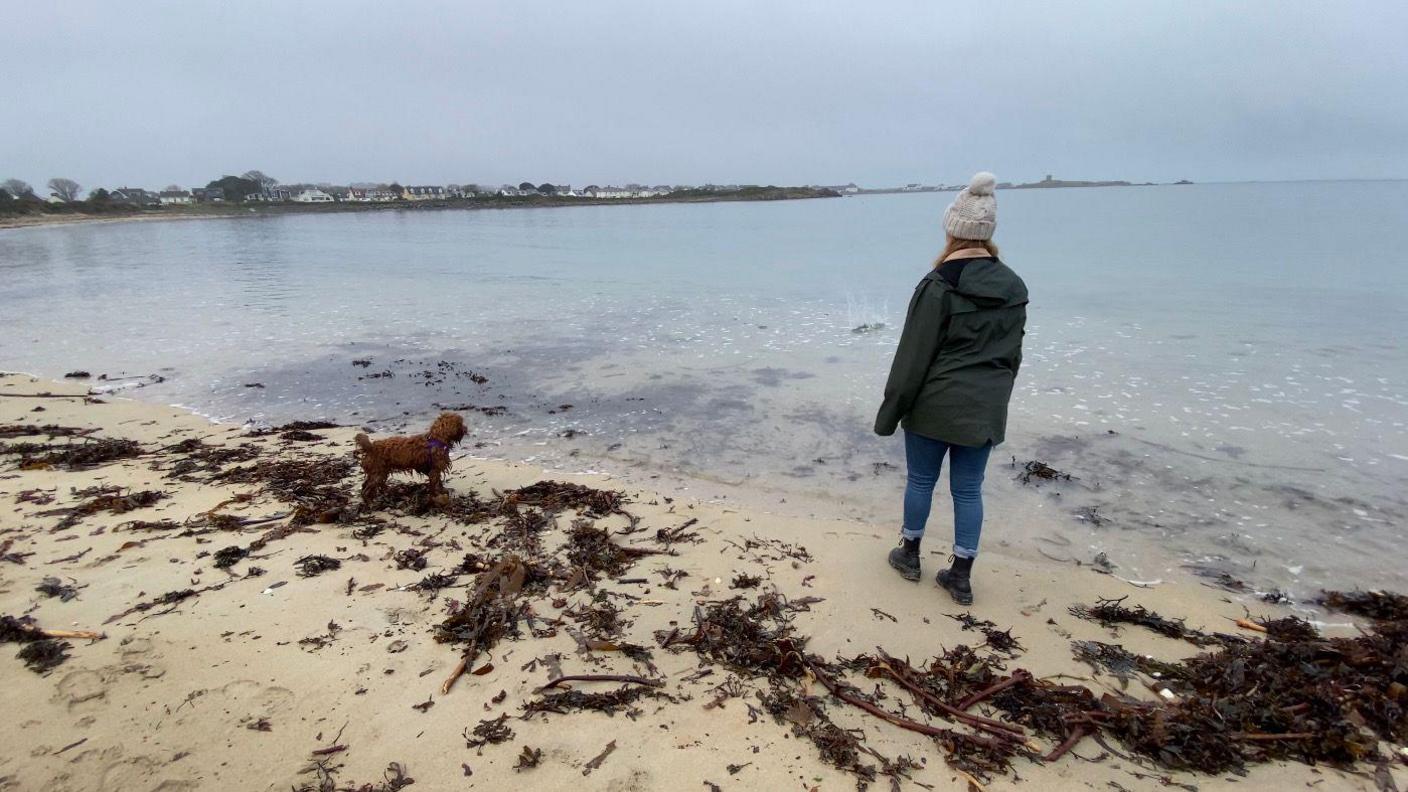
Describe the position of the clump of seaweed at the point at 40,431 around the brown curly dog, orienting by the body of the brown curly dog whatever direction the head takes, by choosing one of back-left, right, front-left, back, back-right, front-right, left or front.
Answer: back-left

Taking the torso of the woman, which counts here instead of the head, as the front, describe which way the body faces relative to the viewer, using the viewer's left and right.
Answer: facing away from the viewer and to the left of the viewer

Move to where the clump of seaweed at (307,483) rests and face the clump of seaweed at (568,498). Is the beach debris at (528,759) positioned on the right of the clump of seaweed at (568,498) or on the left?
right

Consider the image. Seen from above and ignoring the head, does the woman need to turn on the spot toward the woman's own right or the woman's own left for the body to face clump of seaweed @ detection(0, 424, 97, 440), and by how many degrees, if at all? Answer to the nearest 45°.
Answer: approximately 45° to the woman's own left

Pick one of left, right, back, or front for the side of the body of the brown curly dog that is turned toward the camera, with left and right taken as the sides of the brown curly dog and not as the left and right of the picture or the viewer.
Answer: right

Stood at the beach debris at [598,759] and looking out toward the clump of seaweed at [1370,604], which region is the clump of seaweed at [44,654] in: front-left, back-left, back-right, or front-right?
back-left

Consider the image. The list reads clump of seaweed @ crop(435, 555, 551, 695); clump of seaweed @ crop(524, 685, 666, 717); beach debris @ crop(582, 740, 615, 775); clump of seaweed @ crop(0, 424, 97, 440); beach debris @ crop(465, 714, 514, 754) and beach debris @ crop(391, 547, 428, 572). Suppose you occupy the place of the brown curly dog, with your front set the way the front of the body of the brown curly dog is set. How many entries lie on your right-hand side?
5

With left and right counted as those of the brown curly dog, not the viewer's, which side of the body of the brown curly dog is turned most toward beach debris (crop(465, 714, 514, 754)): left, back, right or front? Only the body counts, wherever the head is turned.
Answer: right

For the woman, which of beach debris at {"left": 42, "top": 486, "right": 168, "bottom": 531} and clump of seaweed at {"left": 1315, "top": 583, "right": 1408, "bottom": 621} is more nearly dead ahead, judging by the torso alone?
the beach debris

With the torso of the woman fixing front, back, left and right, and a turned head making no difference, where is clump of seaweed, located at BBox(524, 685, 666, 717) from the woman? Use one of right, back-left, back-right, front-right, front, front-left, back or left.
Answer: left

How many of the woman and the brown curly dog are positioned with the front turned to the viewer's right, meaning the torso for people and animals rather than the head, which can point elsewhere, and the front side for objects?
1

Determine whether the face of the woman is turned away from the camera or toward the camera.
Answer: away from the camera

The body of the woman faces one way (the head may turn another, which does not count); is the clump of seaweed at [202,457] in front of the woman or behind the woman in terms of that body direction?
in front

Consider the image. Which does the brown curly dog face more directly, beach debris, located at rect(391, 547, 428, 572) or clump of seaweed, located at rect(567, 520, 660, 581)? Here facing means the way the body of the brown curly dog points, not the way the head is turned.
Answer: the clump of seaweed

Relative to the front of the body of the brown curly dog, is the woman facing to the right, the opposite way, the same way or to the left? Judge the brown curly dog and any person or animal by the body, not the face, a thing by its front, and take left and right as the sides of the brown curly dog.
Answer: to the left

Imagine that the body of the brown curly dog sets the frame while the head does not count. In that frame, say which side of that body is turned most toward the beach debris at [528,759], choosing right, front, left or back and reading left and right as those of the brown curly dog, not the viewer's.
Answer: right
